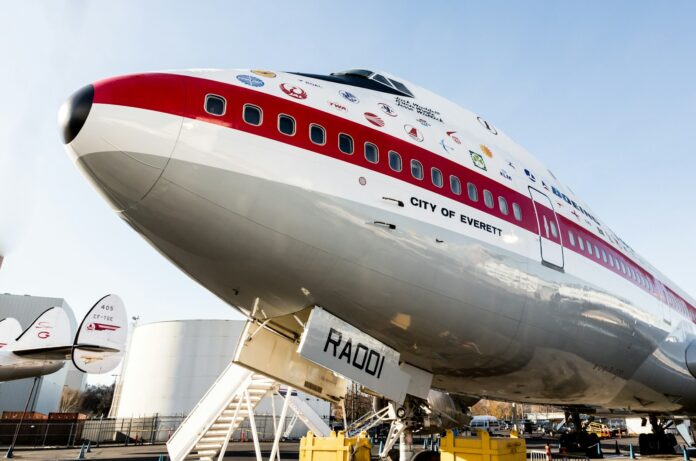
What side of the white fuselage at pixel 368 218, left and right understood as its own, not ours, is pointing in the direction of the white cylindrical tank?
right

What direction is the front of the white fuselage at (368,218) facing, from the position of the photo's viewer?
facing the viewer and to the left of the viewer
